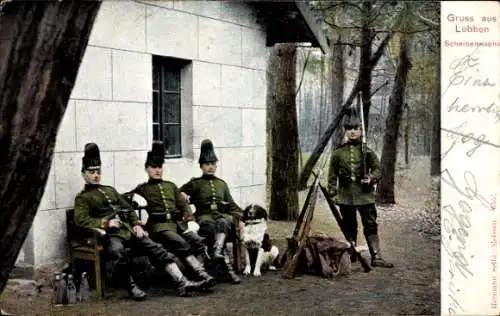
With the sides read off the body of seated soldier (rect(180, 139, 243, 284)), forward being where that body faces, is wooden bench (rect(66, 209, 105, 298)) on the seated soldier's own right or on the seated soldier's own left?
on the seated soldier's own right

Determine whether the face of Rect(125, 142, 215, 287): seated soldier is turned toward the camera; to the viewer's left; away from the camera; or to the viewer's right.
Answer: toward the camera

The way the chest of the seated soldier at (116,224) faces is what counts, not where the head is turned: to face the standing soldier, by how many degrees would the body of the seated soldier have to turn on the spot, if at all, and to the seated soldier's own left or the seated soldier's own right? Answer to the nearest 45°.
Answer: approximately 45° to the seated soldier's own left

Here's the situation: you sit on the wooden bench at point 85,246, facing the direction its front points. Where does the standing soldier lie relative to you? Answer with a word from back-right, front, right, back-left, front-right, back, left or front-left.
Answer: front-left

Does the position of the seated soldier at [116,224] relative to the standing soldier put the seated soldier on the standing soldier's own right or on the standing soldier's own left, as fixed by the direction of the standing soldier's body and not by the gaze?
on the standing soldier's own right

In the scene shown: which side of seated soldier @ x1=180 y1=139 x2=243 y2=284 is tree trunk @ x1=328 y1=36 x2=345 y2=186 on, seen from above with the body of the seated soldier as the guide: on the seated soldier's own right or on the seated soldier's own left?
on the seated soldier's own left

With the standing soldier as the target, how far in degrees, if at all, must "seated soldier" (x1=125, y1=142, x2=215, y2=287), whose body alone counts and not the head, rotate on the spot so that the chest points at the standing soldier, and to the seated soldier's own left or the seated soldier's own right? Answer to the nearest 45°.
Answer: approximately 45° to the seated soldier's own left

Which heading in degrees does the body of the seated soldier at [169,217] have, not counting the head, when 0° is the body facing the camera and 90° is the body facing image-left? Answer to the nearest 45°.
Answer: approximately 315°

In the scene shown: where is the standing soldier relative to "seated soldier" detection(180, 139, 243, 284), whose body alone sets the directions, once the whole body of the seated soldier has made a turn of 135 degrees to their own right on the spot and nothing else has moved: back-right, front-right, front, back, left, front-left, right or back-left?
back-right

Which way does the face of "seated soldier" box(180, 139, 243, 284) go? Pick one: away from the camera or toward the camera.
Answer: toward the camera

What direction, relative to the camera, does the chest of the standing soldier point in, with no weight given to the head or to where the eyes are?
toward the camera

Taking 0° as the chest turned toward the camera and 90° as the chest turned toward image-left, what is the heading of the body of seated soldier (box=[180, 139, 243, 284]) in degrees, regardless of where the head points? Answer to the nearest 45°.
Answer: approximately 0°

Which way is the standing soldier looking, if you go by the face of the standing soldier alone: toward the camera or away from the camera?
toward the camera

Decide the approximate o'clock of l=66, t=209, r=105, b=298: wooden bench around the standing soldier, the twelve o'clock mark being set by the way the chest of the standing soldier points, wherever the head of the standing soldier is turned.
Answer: The wooden bench is roughly at 2 o'clock from the standing soldier.
